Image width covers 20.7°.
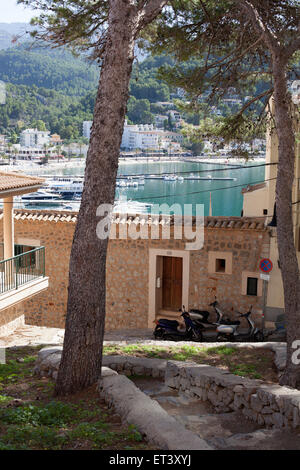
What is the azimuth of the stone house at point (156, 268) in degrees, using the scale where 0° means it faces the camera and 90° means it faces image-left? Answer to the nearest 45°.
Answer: approximately 0°

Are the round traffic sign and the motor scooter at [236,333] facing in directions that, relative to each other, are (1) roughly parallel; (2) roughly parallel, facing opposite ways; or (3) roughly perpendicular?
roughly perpendicular

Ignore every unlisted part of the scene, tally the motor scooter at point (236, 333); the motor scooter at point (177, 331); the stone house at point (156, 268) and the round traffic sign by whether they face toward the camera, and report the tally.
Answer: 2

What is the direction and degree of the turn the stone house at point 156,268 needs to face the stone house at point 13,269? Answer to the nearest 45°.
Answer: approximately 45° to its right

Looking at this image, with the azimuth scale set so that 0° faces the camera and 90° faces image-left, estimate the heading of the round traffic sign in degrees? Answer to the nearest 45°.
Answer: approximately 0°
